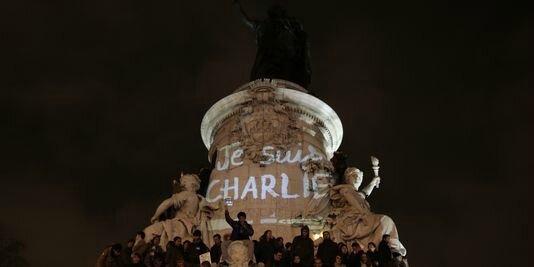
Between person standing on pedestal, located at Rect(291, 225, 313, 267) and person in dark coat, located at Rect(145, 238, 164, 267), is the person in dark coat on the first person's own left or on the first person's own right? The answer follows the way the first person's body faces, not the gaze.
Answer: on the first person's own right

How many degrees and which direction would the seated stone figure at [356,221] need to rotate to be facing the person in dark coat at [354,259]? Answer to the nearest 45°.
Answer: approximately 45° to its right

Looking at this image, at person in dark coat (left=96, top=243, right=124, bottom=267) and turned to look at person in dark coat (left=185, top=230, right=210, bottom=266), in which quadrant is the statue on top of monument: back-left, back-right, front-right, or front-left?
front-left

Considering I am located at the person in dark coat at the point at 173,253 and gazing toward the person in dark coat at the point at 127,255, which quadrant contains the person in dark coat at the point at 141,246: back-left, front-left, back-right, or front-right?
front-right

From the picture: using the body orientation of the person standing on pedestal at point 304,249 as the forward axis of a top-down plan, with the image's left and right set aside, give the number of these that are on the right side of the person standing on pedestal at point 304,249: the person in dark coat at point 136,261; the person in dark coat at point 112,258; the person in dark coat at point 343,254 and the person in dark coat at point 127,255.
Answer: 3

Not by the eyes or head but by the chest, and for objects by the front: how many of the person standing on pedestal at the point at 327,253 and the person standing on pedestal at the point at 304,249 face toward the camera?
2

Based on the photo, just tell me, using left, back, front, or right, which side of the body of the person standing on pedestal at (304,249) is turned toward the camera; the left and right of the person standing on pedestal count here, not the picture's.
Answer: front

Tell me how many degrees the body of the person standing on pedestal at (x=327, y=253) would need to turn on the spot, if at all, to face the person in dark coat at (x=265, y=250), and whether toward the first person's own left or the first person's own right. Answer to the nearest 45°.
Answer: approximately 90° to the first person's own right

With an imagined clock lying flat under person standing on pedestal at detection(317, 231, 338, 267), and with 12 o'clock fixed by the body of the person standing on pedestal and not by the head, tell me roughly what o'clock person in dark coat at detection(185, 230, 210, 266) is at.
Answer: The person in dark coat is roughly at 3 o'clock from the person standing on pedestal.

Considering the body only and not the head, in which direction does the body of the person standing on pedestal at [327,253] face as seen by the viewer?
toward the camera

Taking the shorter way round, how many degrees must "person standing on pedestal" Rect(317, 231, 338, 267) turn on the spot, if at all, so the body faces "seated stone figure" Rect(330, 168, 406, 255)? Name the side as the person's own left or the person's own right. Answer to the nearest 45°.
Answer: approximately 180°

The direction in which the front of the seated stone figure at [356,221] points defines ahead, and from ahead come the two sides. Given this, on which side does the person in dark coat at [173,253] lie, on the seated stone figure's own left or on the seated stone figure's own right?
on the seated stone figure's own right

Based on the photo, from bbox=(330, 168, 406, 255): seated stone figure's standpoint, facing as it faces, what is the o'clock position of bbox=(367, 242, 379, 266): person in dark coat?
The person in dark coat is roughly at 1 o'clock from the seated stone figure.

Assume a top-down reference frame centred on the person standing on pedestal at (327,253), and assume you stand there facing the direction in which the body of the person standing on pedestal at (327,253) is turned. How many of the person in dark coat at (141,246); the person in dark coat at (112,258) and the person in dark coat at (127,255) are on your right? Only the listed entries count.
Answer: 3

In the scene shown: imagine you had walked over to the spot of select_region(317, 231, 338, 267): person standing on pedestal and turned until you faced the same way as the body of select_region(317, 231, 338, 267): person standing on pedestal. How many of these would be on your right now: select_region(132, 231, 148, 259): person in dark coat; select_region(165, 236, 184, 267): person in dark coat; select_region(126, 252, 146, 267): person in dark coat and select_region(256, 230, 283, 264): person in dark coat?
4

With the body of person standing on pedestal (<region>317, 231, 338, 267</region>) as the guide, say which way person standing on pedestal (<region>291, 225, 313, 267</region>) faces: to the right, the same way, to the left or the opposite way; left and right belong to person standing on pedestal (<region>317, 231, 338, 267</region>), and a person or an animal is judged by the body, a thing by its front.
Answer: the same way
